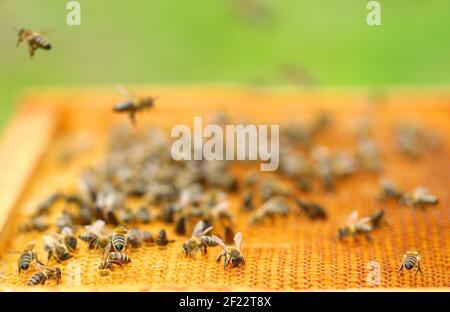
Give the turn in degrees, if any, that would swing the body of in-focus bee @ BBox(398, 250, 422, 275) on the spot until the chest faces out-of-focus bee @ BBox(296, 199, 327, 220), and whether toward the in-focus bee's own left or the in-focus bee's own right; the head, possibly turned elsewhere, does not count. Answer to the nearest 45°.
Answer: approximately 45° to the in-focus bee's own left

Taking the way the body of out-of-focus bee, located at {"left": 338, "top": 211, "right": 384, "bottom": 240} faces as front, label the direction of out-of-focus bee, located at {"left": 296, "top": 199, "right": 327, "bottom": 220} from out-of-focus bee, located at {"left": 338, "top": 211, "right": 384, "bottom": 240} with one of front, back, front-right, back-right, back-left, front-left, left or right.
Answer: front-right

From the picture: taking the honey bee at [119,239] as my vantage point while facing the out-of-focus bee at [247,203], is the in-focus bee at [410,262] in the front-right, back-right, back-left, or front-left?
front-right

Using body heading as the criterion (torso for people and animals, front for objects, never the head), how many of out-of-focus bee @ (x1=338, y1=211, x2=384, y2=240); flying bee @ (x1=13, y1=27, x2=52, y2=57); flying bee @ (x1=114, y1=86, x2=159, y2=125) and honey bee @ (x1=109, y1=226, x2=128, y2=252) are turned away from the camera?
1

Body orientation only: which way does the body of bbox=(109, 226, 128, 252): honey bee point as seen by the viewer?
away from the camera

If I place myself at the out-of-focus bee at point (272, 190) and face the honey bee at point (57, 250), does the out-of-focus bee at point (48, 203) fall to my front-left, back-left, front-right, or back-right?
front-right

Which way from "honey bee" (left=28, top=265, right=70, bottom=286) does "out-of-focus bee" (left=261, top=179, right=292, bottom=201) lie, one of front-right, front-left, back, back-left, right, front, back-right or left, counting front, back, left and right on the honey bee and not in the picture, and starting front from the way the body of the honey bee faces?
front-left

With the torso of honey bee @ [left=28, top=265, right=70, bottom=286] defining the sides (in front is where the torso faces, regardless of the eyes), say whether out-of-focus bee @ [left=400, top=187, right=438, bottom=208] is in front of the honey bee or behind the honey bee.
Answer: in front

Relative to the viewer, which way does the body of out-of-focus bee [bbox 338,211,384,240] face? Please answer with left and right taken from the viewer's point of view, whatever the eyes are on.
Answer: facing to the left of the viewer

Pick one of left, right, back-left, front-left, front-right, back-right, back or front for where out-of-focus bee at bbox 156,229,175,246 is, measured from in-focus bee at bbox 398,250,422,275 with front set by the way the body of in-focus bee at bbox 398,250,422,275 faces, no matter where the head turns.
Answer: left

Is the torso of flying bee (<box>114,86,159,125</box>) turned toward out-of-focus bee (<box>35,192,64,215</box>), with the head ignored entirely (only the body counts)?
no

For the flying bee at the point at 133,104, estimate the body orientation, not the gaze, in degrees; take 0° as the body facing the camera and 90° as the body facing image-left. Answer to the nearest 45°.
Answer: approximately 270°
